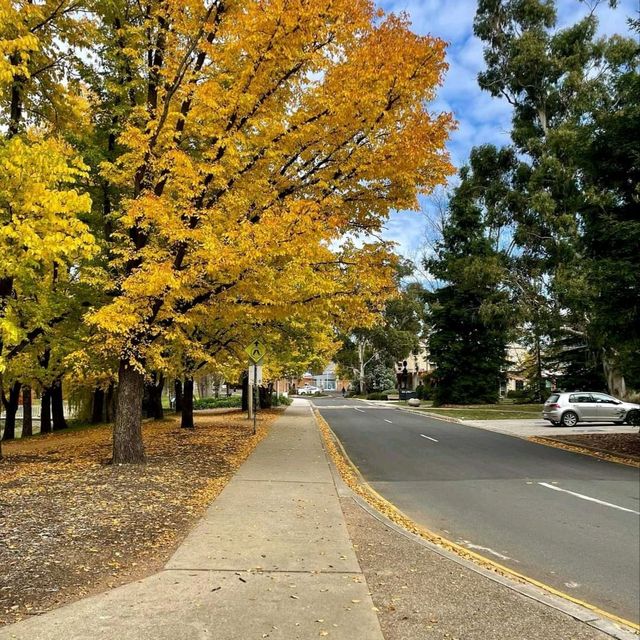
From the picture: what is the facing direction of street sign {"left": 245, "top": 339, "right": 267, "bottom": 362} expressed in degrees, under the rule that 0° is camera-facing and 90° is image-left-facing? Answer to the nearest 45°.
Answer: approximately 0°

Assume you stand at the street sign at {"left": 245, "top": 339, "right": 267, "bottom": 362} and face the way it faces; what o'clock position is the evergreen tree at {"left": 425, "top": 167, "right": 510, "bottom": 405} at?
The evergreen tree is roughly at 7 o'clock from the street sign.

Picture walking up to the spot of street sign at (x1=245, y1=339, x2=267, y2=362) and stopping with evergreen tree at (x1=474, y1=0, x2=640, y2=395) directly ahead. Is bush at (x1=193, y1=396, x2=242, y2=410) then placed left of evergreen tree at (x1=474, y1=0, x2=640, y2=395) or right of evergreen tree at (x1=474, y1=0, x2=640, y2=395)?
left

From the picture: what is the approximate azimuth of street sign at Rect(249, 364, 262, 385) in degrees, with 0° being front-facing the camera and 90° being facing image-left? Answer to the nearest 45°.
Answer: approximately 0°

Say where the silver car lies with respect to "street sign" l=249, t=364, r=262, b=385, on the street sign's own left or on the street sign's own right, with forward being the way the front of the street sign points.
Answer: on the street sign's own left

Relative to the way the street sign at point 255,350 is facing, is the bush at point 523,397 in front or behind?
behind

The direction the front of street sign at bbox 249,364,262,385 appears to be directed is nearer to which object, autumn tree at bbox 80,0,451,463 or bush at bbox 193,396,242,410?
the autumn tree

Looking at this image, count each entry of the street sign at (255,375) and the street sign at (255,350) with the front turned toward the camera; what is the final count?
2

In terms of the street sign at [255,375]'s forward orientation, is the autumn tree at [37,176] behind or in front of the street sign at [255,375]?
in front

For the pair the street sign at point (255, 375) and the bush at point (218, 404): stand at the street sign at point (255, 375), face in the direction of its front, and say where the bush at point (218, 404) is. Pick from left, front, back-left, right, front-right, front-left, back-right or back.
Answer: back

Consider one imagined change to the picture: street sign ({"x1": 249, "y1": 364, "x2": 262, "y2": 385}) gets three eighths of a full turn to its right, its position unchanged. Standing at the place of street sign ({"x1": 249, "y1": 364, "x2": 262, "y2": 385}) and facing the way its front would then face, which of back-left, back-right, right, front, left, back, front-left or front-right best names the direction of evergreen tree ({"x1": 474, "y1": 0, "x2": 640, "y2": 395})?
right
